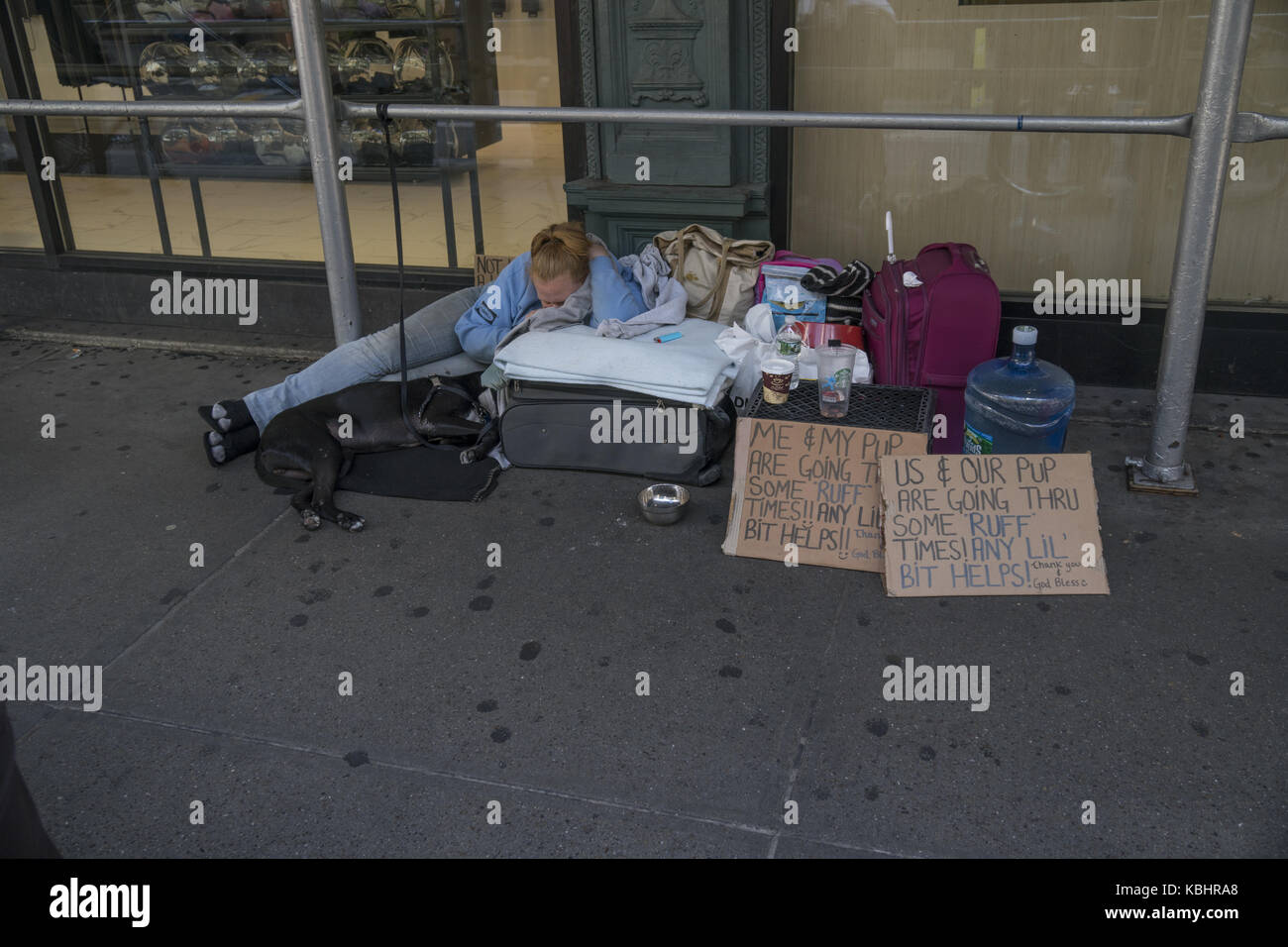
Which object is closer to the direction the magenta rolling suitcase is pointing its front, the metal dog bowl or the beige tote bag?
the metal dog bowl

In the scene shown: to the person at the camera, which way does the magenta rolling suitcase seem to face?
facing the viewer and to the left of the viewer

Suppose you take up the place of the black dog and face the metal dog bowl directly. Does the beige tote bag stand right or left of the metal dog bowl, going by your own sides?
left

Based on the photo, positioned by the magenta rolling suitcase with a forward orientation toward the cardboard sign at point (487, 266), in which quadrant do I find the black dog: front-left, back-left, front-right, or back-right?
front-left

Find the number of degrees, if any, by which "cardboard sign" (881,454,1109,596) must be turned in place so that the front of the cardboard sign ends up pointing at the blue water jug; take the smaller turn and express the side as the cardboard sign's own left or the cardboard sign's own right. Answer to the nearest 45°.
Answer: approximately 180°

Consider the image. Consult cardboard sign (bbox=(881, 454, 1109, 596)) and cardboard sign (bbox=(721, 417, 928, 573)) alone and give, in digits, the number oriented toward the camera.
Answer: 2

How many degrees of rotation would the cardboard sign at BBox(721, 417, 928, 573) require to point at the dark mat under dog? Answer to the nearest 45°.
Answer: approximately 90° to its right

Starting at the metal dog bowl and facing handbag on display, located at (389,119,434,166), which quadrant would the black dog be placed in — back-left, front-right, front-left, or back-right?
front-left

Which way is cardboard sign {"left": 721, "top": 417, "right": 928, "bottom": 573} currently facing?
toward the camera

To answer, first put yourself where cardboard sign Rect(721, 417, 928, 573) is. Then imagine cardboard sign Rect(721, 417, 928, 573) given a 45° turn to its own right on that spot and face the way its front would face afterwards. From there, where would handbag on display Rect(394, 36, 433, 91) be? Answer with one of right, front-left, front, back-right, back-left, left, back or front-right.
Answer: right
